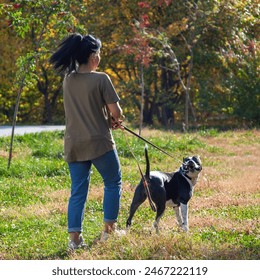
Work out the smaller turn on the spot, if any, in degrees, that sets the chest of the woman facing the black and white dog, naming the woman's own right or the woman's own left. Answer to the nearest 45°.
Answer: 0° — they already face it

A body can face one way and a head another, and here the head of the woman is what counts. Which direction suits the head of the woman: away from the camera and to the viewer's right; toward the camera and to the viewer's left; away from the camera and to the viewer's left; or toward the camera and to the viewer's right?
away from the camera and to the viewer's right

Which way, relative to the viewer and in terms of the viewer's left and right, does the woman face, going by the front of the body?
facing away from the viewer and to the right of the viewer
